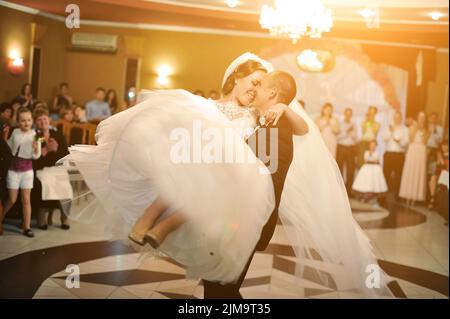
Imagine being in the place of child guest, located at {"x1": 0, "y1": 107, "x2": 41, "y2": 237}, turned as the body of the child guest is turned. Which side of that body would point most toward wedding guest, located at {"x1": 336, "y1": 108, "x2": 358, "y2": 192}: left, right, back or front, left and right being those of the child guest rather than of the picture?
left

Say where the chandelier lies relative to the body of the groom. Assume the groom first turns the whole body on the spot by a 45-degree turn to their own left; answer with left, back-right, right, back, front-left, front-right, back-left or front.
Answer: back-right

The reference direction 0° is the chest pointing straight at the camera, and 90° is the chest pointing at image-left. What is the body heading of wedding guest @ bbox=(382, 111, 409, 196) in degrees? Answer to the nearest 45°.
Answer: approximately 0°

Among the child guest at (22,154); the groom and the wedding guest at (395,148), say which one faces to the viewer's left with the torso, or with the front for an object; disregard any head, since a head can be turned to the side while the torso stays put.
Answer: the groom

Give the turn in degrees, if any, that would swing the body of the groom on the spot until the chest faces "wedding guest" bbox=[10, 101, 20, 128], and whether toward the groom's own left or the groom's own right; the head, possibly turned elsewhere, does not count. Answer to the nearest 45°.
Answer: approximately 45° to the groom's own right

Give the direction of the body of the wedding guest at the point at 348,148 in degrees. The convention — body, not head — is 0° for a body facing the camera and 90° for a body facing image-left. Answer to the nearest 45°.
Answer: approximately 0°

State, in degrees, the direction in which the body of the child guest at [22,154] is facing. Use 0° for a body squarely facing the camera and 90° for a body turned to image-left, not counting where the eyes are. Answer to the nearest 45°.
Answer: approximately 315°

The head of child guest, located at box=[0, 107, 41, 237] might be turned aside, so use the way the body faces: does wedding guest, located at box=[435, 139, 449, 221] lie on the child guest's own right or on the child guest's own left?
on the child guest's own left

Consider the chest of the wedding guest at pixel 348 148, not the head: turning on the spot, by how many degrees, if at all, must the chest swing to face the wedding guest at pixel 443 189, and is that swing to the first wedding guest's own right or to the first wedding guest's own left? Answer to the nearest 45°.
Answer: approximately 45° to the first wedding guest's own left

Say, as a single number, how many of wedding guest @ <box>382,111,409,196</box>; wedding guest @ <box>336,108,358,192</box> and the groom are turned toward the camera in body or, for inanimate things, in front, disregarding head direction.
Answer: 2

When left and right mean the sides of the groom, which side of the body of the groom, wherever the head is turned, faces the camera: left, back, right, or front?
left

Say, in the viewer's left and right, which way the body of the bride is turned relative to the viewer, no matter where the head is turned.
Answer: facing the viewer and to the right of the viewer

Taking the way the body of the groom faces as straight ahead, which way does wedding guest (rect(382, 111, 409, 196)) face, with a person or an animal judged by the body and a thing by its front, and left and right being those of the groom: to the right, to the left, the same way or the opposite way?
to the left
